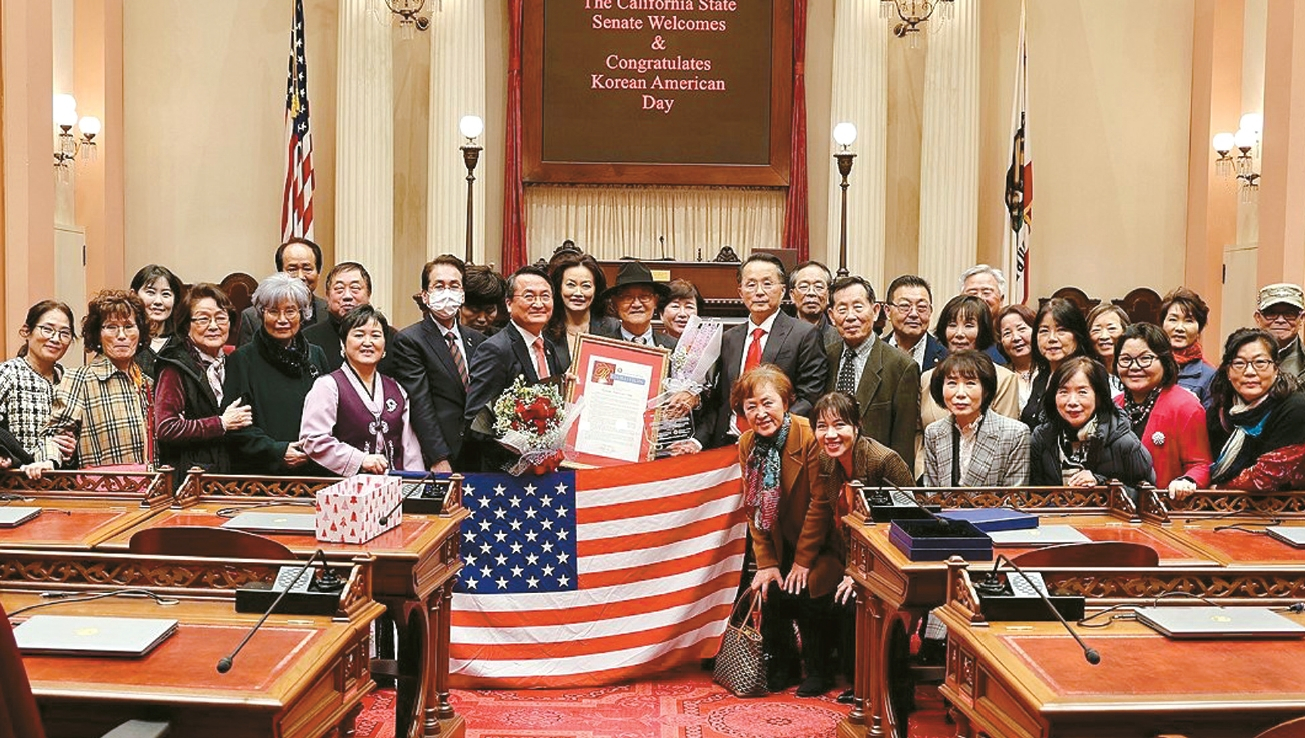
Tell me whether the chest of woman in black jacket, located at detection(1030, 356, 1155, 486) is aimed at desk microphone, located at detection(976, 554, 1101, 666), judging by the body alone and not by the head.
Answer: yes

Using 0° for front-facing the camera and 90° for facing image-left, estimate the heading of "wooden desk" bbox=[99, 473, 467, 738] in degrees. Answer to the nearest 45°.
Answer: approximately 0°

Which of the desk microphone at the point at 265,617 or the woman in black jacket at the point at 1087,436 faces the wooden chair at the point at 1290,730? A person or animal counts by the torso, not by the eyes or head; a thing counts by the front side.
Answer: the woman in black jacket

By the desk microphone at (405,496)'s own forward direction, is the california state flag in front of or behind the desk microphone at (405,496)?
behind

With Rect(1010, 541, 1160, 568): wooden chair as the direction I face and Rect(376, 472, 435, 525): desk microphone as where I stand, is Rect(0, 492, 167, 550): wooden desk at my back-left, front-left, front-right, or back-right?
back-right

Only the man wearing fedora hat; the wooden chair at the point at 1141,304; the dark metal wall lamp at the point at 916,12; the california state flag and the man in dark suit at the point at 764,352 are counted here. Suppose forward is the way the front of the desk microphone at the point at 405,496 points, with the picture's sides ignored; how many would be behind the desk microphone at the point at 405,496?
5

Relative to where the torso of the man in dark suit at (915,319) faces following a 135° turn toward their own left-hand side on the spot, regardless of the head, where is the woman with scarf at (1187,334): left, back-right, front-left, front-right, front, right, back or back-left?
front-right

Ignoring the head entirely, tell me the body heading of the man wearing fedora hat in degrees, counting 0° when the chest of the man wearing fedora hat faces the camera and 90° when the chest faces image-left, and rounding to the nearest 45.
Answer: approximately 0°

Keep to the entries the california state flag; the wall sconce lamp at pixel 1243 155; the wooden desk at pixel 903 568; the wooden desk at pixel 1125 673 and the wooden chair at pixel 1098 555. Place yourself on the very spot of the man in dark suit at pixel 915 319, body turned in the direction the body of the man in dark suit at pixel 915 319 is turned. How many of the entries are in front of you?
3
